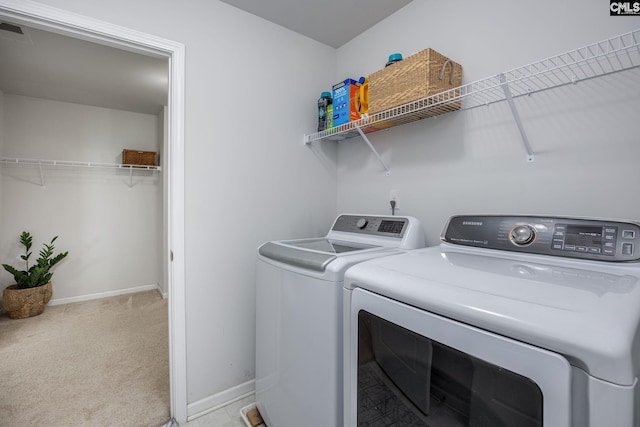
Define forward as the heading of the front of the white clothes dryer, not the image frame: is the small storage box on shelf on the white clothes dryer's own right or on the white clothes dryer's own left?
on the white clothes dryer's own right

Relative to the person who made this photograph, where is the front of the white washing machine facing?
facing the viewer and to the left of the viewer

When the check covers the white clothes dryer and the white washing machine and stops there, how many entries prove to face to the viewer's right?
0

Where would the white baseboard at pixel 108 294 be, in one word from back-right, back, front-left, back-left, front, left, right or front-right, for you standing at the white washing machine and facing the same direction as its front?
right

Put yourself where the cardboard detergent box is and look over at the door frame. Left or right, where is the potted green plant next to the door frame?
right

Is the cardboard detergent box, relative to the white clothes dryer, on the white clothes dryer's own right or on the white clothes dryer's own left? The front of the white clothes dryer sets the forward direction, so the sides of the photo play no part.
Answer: on the white clothes dryer's own right

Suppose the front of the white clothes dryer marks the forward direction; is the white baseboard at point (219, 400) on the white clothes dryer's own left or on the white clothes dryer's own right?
on the white clothes dryer's own right

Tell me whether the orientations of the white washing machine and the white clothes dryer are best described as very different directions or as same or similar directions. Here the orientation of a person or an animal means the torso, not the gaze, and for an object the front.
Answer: same or similar directions

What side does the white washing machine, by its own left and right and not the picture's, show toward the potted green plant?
right
